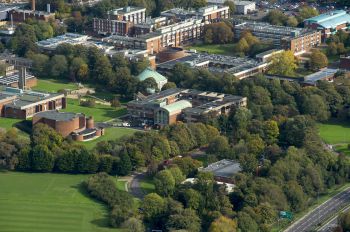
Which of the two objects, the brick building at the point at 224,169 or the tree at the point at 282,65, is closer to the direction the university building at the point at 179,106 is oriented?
the brick building

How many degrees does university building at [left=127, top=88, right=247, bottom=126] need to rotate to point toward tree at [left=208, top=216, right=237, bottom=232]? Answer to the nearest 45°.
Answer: approximately 45° to its left

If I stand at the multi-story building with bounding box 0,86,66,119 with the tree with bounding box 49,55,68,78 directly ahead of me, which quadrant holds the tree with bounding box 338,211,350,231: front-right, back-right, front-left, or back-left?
back-right

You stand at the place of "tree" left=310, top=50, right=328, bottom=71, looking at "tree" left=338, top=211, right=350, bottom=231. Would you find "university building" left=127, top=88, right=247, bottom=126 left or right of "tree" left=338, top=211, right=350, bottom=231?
right

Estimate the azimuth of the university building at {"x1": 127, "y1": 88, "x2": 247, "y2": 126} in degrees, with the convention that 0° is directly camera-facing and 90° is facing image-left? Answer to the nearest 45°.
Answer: approximately 45°

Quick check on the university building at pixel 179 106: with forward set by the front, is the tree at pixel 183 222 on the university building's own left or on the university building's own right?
on the university building's own left

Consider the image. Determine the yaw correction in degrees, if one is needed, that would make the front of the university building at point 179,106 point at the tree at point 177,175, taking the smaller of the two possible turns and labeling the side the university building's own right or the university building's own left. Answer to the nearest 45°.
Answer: approximately 45° to the university building's own left

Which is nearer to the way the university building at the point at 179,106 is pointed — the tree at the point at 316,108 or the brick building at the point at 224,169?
the brick building

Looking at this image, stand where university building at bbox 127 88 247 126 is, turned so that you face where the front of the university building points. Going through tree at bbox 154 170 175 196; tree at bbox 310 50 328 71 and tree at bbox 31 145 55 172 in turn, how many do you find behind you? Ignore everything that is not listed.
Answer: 1

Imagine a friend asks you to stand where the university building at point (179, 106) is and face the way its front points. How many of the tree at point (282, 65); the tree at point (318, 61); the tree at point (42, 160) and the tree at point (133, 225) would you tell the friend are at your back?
2

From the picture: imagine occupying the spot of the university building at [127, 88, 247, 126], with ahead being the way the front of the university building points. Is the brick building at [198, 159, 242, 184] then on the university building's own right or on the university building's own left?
on the university building's own left
